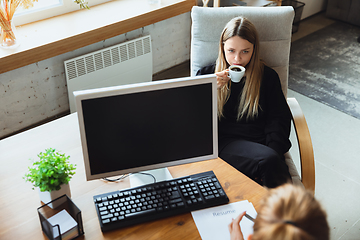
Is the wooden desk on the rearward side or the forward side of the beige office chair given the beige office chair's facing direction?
on the forward side

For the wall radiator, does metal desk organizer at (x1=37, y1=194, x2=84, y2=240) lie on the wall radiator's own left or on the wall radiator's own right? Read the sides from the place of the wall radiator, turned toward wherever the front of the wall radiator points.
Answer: on the wall radiator's own right

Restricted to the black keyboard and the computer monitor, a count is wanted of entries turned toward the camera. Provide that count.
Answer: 2

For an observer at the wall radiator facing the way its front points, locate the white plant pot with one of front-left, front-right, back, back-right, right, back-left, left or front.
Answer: front-right

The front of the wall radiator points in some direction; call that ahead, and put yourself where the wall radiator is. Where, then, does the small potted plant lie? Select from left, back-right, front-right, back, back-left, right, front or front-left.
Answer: front-right

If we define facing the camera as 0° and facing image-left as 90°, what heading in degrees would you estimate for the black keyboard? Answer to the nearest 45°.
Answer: approximately 0°

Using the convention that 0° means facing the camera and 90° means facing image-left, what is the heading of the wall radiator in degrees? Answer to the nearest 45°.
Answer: approximately 315°

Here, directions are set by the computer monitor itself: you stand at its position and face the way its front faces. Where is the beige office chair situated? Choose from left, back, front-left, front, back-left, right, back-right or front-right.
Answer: back-left
